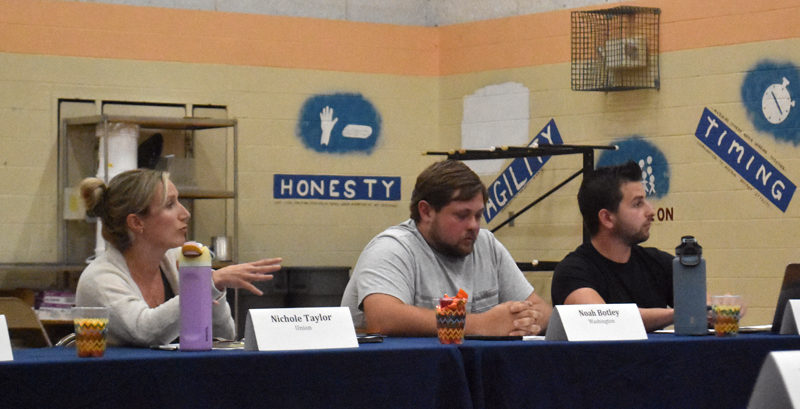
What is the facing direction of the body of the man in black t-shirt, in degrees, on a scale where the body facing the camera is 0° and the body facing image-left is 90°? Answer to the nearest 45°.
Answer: approximately 315°

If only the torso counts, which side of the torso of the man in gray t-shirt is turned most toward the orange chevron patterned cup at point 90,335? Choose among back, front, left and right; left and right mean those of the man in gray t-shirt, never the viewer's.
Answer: right

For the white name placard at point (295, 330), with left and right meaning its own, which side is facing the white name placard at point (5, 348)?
right

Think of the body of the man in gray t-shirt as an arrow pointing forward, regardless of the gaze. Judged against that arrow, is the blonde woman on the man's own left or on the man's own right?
on the man's own right

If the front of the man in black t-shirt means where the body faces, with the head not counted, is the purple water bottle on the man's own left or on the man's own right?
on the man's own right
